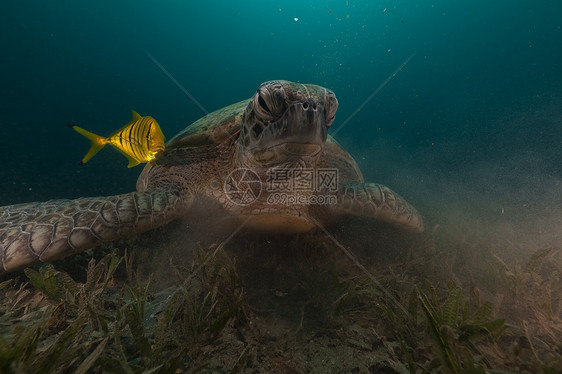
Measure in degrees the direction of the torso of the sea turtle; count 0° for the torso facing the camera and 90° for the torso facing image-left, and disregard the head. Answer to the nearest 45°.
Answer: approximately 315°

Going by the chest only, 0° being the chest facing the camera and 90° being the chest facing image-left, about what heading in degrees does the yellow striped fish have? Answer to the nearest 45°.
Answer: approximately 270°
